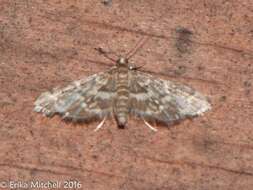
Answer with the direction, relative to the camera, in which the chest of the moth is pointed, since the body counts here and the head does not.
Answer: away from the camera
